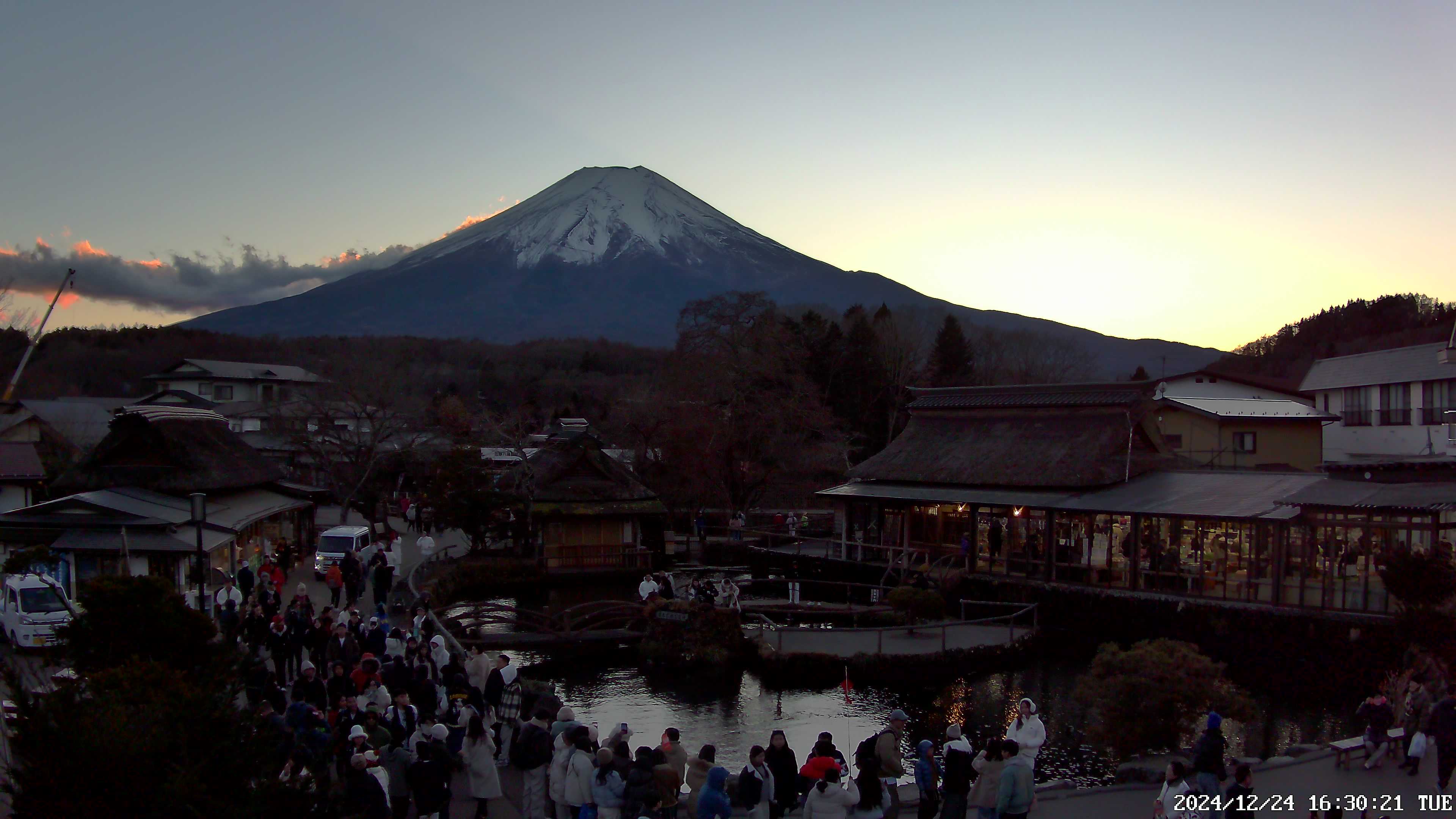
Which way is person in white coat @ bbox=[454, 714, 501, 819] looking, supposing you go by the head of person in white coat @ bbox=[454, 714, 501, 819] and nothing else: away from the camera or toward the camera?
away from the camera

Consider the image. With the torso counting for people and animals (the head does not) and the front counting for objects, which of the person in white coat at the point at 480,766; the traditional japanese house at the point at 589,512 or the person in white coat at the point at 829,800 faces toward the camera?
the traditional japanese house

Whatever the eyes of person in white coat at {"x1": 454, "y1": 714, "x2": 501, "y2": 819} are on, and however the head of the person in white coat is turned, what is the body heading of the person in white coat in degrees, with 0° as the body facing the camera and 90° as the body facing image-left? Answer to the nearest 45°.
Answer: approximately 180°

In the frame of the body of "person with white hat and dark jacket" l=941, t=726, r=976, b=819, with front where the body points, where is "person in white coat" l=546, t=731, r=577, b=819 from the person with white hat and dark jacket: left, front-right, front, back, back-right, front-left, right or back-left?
left

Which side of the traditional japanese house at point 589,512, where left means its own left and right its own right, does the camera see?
front

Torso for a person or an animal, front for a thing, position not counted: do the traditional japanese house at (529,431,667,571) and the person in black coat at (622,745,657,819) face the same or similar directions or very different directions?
very different directions

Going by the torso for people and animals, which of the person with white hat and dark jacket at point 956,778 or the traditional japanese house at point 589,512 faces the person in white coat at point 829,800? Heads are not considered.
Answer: the traditional japanese house

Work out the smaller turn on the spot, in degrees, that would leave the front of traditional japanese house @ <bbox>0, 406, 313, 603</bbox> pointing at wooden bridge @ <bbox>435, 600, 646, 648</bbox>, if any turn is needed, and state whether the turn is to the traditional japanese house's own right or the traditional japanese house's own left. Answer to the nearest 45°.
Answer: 0° — it already faces it

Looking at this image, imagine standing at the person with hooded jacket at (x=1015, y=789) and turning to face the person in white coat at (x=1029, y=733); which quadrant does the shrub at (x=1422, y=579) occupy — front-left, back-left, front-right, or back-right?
front-right

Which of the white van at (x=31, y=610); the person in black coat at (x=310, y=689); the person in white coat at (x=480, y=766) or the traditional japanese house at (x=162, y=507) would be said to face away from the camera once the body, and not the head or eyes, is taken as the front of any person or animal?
the person in white coat

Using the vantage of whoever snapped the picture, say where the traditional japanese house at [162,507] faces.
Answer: facing the viewer and to the right of the viewer

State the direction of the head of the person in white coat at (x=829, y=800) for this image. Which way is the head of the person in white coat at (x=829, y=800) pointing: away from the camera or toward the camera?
away from the camera

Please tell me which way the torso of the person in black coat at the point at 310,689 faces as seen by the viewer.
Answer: toward the camera

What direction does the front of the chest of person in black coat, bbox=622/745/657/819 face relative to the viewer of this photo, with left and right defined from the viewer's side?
facing away from the viewer

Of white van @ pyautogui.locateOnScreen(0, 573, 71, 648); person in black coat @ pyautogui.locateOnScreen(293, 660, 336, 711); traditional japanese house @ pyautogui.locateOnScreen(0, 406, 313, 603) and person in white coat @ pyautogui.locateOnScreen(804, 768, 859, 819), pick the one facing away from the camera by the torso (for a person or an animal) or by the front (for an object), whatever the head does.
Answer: the person in white coat

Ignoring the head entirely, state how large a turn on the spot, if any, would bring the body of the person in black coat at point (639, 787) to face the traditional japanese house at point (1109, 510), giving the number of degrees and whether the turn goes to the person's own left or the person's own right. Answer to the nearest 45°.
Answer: approximately 45° to the person's own right

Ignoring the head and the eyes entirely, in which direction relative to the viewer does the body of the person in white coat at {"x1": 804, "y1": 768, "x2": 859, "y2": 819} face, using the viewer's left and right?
facing away from the viewer

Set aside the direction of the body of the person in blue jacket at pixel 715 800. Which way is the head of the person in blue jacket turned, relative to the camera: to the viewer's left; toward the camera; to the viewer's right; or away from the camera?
away from the camera

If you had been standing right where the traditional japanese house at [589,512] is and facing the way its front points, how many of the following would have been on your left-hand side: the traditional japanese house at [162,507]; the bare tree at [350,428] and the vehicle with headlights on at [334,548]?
0
